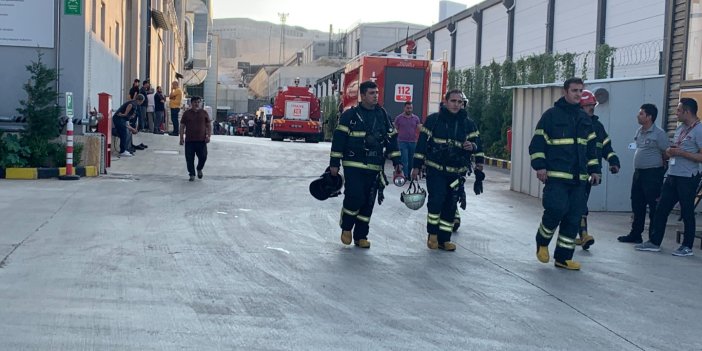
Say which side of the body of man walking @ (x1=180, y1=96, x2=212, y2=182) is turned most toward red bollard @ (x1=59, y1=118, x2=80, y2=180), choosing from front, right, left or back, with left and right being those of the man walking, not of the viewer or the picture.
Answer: right

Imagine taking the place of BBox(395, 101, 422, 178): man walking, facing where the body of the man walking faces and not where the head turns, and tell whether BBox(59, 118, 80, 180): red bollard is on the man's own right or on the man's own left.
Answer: on the man's own right

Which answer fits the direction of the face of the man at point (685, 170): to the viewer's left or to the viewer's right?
to the viewer's left

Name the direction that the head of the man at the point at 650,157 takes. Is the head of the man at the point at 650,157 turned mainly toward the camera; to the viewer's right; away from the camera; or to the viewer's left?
to the viewer's left

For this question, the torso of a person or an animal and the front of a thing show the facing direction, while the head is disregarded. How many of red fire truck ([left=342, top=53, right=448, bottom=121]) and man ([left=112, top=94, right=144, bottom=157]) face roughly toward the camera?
0

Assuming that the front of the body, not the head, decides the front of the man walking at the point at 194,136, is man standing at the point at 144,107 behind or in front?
behind

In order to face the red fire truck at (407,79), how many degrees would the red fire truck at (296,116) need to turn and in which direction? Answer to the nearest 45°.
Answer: approximately 180°
